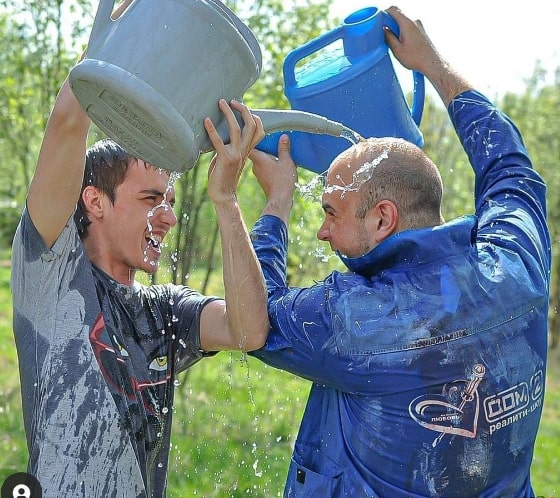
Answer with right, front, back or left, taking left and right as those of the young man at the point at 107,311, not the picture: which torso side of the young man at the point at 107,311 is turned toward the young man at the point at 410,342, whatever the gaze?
front

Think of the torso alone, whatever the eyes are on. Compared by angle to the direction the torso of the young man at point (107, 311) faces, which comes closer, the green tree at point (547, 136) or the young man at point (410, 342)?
the young man

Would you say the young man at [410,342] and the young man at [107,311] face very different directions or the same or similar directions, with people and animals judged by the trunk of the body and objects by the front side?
very different directions

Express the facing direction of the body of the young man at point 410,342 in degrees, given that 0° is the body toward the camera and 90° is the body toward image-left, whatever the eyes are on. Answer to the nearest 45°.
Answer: approximately 135°

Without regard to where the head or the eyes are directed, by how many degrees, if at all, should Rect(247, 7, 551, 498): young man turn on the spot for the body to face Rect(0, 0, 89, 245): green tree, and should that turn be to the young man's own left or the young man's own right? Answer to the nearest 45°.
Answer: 0° — they already face it

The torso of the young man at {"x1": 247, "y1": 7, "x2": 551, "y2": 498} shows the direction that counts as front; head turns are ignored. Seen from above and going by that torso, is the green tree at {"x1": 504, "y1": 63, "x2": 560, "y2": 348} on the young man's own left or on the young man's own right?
on the young man's own right

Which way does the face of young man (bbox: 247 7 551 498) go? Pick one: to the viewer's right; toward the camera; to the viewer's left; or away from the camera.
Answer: to the viewer's left

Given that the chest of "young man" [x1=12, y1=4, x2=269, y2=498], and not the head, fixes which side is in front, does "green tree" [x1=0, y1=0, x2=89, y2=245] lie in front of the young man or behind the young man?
behind

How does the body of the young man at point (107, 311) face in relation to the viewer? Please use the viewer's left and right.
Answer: facing the viewer and to the right of the viewer
